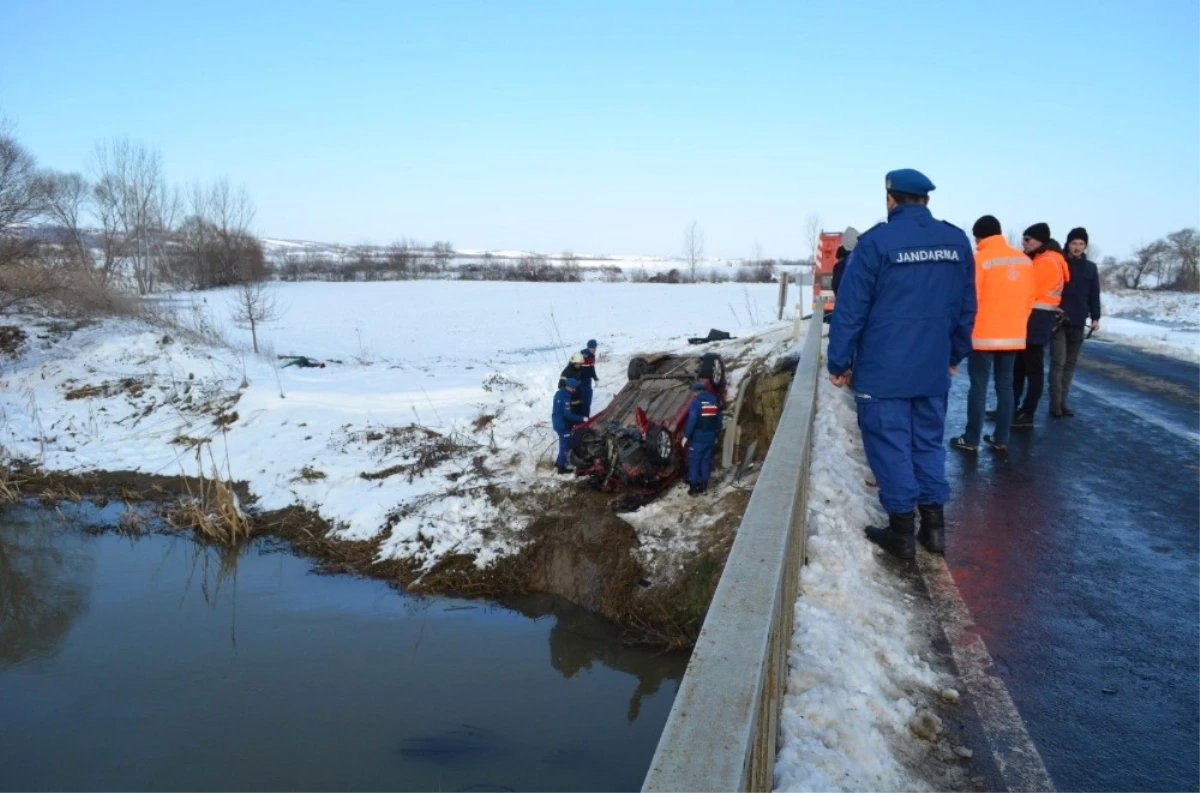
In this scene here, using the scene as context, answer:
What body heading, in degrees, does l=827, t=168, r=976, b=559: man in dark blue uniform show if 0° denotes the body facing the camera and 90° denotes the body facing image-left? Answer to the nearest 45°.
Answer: approximately 135°

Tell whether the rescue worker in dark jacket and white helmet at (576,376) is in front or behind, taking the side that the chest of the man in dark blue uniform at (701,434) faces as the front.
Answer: in front

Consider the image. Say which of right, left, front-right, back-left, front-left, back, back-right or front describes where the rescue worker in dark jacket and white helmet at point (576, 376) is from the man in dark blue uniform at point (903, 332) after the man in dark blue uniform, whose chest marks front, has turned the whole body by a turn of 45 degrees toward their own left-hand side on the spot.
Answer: front-right

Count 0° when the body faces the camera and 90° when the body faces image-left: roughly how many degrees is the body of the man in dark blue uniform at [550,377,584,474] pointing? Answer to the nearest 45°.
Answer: approximately 270°

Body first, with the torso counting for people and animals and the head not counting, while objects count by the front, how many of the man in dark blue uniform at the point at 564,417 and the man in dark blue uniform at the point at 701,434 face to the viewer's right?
1

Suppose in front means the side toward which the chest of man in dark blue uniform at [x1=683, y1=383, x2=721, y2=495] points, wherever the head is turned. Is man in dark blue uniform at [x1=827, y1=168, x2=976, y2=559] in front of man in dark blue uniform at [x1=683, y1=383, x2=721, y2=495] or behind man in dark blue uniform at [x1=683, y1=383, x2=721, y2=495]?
behind

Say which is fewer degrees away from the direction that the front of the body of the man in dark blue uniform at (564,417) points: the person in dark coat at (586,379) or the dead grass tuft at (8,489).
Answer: the person in dark coat

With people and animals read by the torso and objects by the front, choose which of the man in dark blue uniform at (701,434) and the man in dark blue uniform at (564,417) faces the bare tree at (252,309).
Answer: the man in dark blue uniform at (701,434)

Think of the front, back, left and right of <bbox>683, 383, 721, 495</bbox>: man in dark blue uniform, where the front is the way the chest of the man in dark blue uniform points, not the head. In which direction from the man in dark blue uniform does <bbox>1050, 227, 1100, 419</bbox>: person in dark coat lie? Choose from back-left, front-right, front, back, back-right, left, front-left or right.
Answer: back-right

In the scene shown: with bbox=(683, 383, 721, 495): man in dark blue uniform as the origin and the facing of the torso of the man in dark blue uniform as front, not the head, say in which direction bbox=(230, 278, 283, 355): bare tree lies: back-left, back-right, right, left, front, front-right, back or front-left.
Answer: front

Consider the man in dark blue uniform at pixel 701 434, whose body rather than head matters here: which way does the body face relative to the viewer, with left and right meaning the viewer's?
facing away from the viewer and to the left of the viewer

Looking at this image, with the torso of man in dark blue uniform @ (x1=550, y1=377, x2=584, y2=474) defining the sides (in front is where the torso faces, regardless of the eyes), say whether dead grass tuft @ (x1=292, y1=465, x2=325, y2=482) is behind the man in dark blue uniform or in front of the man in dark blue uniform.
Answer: behind

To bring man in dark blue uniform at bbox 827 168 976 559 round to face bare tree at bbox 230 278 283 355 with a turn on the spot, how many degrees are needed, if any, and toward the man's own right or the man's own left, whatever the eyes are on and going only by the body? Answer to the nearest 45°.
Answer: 0° — they already face it

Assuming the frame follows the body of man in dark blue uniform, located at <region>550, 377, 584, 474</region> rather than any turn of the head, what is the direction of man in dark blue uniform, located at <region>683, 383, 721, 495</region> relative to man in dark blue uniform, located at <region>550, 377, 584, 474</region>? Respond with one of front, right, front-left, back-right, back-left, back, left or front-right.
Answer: front-right

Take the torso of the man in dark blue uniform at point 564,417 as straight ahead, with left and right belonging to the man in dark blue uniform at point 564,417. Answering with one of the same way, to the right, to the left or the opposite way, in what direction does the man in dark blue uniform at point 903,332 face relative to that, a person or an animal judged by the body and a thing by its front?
to the left

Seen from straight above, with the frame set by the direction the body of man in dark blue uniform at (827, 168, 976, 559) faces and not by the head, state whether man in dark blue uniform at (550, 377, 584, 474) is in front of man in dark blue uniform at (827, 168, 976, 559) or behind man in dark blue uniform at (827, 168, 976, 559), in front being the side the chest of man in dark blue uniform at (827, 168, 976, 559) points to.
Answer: in front

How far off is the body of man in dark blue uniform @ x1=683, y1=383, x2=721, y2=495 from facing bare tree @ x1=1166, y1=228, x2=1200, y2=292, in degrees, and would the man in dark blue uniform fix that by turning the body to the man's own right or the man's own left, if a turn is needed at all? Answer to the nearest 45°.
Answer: approximately 90° to the man's own right
